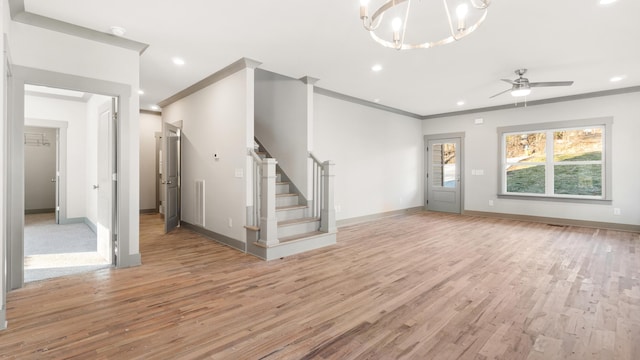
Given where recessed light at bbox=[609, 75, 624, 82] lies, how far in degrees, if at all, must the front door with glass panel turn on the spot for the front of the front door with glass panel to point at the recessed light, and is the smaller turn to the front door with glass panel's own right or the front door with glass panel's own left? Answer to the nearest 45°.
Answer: approximately 45° to the front door with glass panel's own left

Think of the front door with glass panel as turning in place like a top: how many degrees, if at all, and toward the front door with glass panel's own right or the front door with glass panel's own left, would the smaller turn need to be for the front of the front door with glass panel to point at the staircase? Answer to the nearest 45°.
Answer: approximately 45° to the front door with glass panel's own right

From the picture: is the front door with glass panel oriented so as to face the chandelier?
yes

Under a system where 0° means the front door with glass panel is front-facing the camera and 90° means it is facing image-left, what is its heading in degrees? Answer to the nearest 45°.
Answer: approximately 0°

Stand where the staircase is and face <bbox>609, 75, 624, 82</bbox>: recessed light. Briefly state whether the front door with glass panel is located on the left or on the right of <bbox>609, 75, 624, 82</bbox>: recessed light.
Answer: left

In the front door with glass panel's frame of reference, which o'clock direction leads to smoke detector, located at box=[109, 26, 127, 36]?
The smoke detector is roughly at 1 o'clock from the front door with glass panel.
